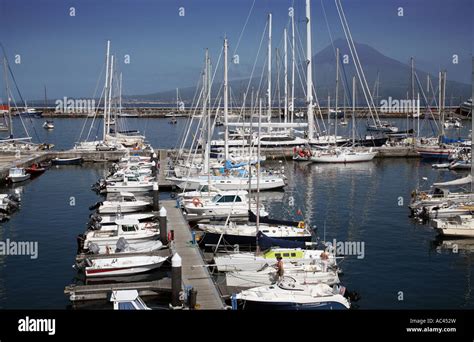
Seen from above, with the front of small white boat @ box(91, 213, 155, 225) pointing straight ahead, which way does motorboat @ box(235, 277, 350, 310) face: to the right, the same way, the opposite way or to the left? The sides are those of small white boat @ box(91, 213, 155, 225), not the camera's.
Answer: the opposite way
